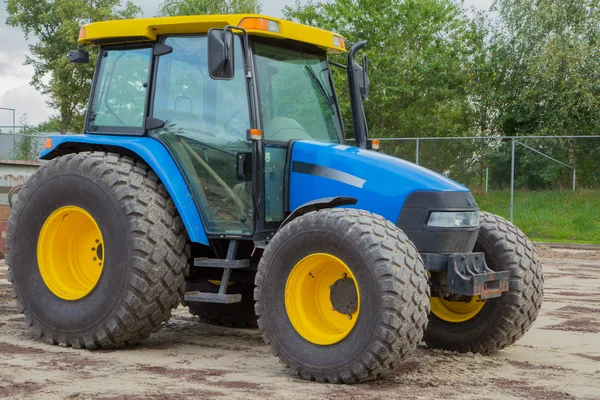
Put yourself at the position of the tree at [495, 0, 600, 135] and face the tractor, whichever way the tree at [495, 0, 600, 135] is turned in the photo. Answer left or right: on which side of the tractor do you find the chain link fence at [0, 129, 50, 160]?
right

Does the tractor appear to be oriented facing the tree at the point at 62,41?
no

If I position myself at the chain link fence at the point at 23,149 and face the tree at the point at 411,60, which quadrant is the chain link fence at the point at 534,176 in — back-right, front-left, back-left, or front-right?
front-right

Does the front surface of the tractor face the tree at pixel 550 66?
no

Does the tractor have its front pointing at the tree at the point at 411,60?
no

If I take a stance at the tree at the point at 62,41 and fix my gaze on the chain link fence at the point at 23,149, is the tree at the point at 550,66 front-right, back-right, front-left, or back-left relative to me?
front-left

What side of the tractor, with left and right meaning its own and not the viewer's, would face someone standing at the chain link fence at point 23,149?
back

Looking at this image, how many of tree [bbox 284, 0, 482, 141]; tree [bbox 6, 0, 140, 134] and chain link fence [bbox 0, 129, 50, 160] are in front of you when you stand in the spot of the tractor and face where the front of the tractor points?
0

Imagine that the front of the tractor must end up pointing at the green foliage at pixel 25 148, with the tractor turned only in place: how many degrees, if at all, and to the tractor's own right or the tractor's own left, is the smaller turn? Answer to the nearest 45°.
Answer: approximately 135° to the tractor's own left

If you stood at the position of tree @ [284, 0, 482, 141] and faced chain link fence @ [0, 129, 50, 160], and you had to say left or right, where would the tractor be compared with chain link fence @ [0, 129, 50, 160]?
left

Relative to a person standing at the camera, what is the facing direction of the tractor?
facing the viewer and to the right of the viewer

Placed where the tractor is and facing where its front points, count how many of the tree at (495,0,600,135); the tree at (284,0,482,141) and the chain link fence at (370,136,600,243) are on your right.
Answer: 0

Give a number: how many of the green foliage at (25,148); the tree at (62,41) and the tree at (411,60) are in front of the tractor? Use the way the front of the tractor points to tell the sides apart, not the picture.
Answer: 0

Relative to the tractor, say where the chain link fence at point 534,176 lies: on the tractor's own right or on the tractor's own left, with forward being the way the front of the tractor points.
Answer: on the tractor's own left
